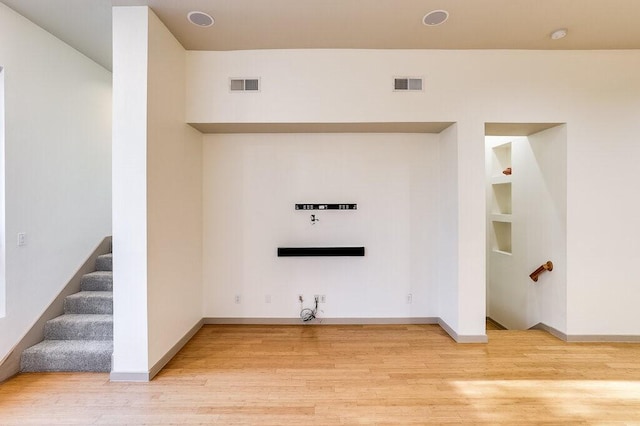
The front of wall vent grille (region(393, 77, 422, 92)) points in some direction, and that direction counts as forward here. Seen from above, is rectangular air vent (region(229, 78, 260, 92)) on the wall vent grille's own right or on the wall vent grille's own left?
on the wall vent grille's own right

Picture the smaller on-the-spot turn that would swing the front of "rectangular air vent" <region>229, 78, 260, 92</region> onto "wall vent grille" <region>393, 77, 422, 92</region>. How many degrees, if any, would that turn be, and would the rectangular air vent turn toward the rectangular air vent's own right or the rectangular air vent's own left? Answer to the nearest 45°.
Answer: approximately 90° to the rectangular air vent's own left

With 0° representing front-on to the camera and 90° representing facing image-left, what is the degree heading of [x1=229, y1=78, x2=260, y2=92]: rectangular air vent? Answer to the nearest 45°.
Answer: approximately 0°

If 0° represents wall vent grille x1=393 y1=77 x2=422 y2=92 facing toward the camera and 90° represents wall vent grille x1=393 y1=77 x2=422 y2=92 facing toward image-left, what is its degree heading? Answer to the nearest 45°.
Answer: approximately 0°

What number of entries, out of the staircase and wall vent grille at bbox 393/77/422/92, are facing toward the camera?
2

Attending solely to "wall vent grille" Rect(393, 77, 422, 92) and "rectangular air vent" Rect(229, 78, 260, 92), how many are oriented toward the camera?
2

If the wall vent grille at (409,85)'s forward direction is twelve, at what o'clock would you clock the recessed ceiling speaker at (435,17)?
The recessed ceiling speaker is roughly at 11 o'clock from the wall vent grille.
